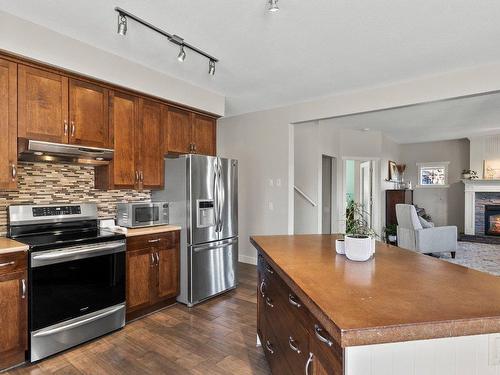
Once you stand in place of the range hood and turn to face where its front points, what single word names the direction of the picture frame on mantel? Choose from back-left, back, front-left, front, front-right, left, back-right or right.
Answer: front-left

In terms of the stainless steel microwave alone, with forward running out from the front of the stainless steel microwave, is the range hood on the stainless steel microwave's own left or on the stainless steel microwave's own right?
on the stainless steel microwave's own right

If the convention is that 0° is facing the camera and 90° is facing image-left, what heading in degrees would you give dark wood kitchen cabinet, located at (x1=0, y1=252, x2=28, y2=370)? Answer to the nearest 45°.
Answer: approximately 315°

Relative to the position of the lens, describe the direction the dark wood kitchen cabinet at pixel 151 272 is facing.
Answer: facing the viewer and to the right of the viewer

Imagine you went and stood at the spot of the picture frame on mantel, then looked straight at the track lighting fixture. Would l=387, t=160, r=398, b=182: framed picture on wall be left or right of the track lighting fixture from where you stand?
right

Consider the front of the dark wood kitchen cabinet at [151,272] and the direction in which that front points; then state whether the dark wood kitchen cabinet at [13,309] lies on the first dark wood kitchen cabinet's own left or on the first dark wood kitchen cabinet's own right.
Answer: on the first dark wood kitchen cabinet's own right

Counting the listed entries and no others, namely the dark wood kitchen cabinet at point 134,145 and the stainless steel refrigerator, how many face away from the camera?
0

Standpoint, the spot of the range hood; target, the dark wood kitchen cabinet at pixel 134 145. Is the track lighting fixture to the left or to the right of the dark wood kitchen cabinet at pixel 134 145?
right
